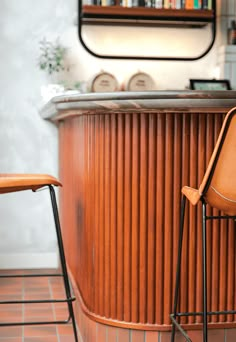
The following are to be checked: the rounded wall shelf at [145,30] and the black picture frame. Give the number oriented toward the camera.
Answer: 2

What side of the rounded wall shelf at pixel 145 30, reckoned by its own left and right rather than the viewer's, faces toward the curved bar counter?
front

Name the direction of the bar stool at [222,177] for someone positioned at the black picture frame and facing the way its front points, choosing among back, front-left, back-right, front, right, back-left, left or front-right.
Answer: front

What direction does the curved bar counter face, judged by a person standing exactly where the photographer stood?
facing the viewer

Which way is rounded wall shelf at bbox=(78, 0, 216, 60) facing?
toward the camera

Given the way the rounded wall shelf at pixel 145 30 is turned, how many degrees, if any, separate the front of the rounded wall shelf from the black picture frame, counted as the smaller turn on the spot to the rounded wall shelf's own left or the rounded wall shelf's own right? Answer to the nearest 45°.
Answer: approximately 90° to the rounded wall shelf's own left

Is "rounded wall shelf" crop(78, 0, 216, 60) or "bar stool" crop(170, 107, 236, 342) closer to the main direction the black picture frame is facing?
the bar stool

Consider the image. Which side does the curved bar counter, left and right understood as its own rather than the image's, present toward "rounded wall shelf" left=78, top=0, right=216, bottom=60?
back

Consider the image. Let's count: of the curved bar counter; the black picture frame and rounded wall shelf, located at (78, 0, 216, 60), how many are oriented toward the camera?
3

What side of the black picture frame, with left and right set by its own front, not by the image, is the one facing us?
front

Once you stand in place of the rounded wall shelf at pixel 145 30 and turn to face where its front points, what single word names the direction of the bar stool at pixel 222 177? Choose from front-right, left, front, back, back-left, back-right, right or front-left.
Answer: front
